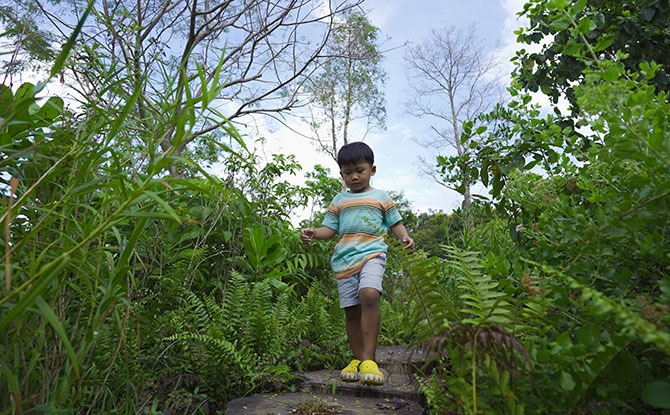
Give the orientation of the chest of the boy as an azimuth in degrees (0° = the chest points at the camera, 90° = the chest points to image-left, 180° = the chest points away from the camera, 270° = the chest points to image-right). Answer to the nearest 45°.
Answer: approximately 0°

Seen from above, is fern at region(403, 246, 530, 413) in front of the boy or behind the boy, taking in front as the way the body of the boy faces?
in front
